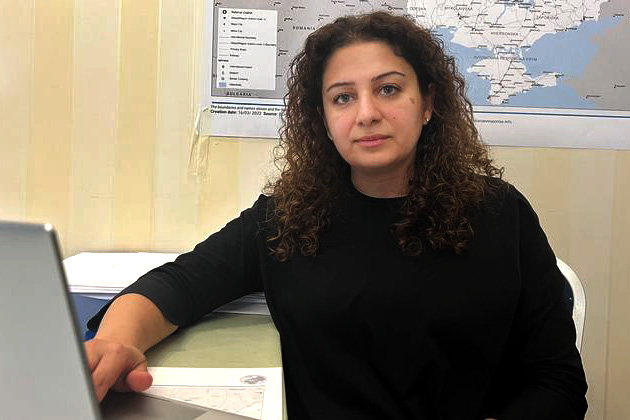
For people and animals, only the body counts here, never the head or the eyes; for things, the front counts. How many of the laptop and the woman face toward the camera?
1

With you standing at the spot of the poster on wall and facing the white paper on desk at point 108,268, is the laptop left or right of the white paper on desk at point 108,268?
left

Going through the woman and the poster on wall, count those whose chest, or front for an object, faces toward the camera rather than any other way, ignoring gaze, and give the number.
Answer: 2

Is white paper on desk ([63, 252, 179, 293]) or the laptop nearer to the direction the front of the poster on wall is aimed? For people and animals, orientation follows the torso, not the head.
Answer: the laptop

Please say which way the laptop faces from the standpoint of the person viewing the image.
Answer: facing away from the viewer and to the right of the viewer

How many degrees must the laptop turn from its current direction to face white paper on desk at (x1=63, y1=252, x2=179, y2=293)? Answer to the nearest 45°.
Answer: approximately 45° to its left

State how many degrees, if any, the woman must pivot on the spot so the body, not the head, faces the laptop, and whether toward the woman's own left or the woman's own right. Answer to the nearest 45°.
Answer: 0° — they already face it

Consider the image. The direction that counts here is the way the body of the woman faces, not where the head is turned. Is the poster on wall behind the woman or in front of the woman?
behind

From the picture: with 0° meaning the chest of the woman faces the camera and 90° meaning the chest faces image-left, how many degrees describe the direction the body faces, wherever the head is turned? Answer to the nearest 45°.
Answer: approximately 0°

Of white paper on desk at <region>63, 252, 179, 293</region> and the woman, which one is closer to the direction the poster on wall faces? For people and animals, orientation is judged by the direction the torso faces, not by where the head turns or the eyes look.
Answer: the woman
